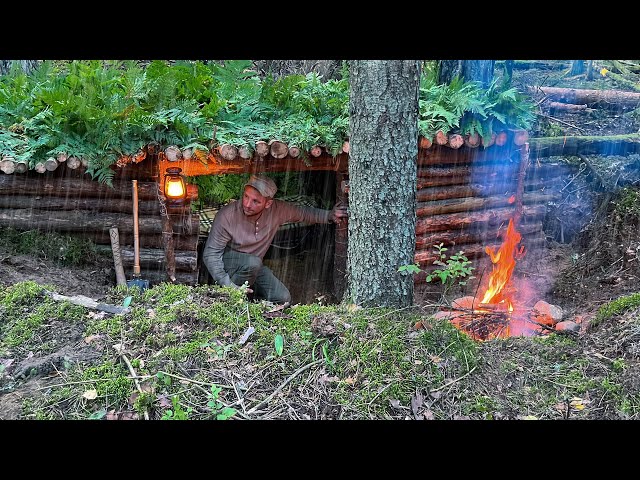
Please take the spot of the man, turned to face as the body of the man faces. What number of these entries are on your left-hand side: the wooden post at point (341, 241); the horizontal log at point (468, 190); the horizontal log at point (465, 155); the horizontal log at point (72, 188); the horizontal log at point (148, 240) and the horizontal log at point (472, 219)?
4

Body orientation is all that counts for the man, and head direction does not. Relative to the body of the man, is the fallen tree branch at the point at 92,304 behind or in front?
in front

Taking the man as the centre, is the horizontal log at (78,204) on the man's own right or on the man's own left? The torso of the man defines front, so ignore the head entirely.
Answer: on the man's own right

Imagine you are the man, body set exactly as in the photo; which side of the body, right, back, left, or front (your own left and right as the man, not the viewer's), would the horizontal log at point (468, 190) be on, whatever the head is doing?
left

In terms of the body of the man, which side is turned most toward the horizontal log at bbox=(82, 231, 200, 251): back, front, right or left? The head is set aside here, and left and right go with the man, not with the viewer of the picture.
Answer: right

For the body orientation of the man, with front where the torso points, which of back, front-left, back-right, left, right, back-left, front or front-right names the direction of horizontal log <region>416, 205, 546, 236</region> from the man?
left

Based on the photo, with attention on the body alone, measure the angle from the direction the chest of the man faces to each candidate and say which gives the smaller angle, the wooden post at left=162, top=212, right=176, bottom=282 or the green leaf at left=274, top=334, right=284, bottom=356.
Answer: the green leaf

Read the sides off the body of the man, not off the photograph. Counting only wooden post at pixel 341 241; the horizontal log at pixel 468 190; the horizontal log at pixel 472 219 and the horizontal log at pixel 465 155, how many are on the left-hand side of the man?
4

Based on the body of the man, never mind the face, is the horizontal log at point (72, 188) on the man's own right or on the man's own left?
on the man's own right

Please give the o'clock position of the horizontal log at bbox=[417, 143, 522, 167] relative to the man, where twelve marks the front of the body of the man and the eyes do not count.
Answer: The horizontal log is roughly at 9 o'clock from the man.

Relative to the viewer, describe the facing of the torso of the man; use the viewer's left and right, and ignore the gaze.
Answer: facing the viewer

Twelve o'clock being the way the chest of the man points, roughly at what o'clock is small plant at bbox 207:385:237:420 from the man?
The small plant is roughly at 12 o'clock from the man.

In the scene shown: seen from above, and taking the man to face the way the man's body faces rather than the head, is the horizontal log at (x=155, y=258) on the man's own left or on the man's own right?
on the man's own right

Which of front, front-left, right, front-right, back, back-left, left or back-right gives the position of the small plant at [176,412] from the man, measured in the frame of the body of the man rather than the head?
front

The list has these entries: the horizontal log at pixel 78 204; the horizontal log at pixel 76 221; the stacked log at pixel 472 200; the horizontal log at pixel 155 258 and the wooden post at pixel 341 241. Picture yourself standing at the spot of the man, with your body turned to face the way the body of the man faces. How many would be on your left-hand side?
2
